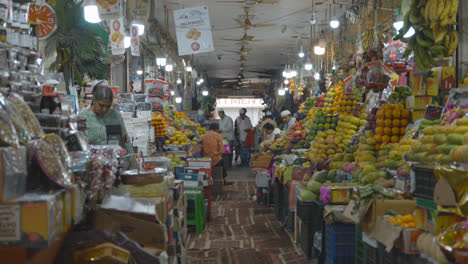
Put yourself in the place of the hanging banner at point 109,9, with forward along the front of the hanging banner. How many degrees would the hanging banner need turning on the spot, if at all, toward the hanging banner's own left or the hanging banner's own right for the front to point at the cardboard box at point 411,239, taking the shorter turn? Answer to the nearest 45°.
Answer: approximately 45° to the hanging banner's own left

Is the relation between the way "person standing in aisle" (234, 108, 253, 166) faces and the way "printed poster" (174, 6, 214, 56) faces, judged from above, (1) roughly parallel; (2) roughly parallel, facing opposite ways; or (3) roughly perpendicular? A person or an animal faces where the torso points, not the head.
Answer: roughly parallel

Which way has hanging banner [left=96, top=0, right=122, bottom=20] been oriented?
toward the camera

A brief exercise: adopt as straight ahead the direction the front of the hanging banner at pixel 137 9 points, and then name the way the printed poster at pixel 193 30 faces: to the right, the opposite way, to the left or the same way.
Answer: the same way

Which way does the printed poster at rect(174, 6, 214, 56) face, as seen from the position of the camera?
facing the viewer

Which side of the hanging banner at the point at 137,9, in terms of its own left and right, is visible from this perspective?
front

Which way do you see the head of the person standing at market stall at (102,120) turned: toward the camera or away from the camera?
toward the camera

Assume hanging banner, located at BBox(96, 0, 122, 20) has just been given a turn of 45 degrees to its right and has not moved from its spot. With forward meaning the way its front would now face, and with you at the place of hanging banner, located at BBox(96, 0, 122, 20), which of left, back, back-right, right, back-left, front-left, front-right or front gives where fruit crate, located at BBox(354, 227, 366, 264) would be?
left

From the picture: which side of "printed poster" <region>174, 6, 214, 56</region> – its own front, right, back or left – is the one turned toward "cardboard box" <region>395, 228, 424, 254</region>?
front

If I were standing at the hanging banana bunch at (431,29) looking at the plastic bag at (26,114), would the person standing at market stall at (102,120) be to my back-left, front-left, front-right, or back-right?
front-right

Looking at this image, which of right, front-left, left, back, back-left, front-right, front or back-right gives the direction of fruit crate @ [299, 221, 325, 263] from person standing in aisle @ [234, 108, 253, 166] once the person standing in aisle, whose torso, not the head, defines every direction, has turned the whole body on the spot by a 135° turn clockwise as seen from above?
back-left

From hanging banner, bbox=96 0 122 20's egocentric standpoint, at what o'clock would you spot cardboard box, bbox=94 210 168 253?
The cardboard box is roughly at 12 o'clock from the hanging banner.

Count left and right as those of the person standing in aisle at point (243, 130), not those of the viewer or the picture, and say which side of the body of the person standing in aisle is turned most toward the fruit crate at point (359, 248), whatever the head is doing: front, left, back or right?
front

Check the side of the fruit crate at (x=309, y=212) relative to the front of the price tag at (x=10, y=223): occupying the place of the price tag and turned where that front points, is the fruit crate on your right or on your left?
on your left
